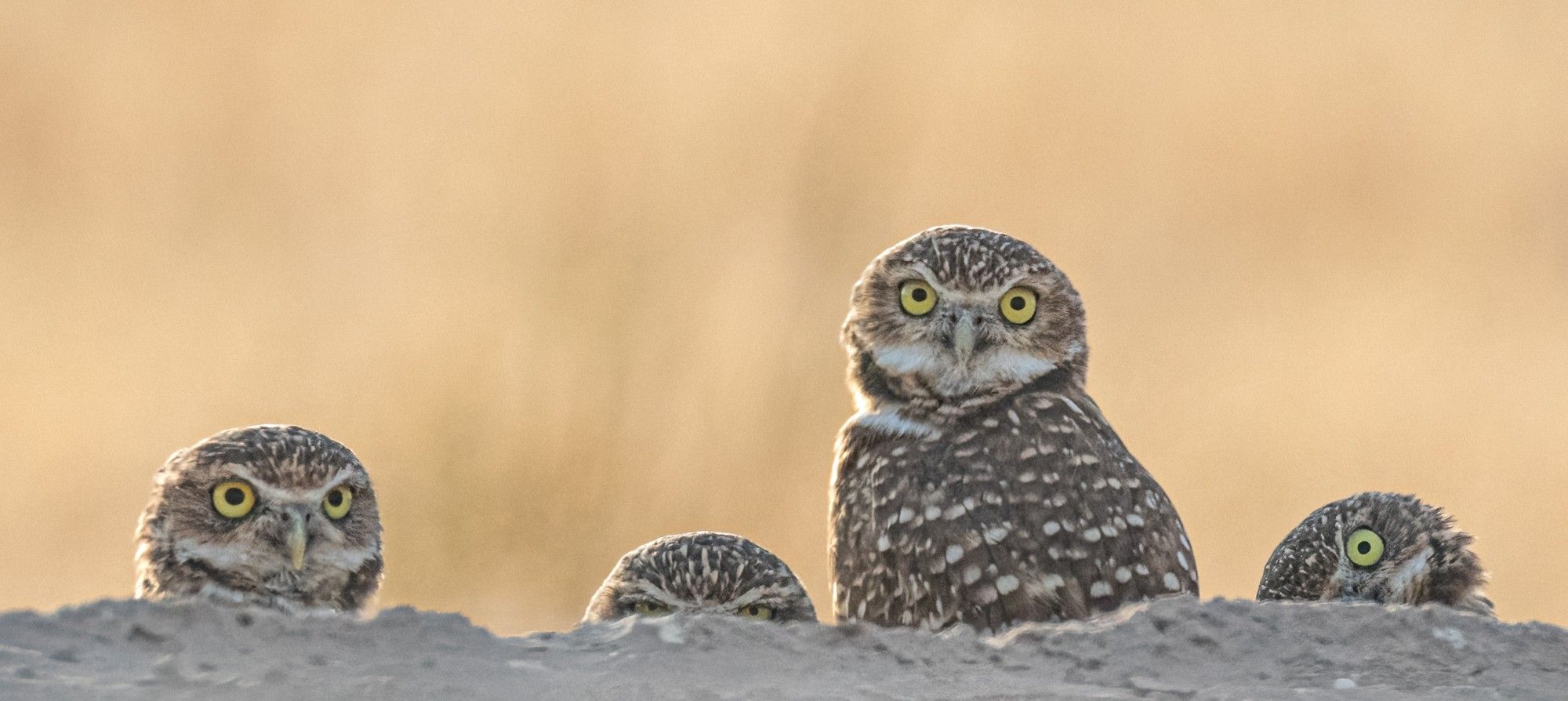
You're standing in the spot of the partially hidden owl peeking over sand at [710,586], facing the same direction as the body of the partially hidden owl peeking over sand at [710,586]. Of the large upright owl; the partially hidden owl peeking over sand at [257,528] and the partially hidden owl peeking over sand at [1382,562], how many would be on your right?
1

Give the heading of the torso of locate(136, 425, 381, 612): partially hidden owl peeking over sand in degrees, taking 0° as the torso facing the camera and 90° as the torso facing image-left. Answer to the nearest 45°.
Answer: approximately 315°

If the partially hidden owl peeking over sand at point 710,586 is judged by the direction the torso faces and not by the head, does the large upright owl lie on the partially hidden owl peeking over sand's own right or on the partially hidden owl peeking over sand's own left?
on the partially hidden owl peeking over sand's own left

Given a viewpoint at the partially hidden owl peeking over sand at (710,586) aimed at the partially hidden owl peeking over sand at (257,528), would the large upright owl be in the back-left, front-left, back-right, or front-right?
back-left

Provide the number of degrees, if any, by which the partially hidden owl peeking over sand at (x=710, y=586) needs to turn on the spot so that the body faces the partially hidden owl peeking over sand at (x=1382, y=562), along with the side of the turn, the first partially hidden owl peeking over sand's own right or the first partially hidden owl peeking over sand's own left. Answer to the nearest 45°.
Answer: approximately 90° to the first partially hidden owl peeking over sand's own left
